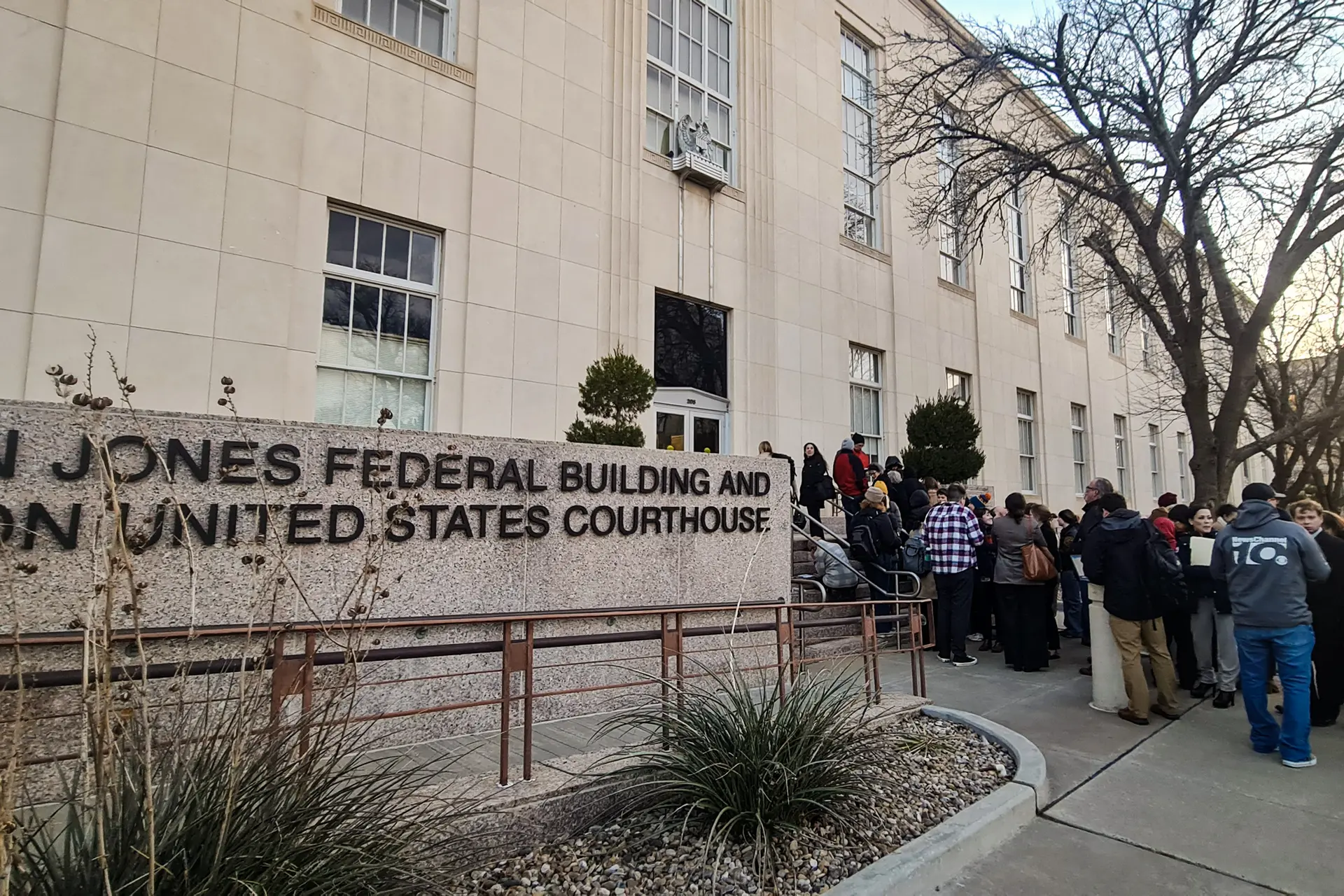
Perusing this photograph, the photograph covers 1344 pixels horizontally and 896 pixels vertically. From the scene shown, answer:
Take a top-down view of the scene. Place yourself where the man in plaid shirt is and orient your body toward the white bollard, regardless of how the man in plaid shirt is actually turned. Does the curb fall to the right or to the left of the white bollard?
right

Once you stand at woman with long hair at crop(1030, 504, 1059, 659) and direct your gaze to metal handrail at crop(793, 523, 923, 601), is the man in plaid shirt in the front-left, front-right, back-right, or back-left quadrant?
front-left

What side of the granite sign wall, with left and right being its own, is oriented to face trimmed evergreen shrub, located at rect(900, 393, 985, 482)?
left

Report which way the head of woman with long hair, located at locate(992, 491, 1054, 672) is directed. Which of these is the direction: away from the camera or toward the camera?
away from the camera

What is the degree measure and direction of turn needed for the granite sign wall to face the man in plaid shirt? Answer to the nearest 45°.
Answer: approximately 45° to its left

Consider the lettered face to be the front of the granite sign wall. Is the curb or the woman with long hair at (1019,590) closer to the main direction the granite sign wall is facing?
the curb

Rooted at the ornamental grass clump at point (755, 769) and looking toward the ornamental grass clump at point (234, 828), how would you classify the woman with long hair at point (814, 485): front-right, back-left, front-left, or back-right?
back-right

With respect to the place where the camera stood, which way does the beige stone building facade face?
facing the viewer and to the right of the viewer

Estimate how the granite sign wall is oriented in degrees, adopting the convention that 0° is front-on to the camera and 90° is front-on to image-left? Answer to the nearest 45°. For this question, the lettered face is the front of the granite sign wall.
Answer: approximately 315°

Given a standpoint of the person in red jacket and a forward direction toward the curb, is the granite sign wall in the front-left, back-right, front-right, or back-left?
front-right

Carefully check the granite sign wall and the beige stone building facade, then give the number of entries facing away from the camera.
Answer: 0

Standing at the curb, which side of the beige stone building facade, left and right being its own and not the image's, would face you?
front

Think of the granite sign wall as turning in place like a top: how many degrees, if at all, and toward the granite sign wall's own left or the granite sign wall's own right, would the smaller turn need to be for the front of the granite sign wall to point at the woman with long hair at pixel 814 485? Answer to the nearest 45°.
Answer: approximately 90° to the granite sign wall's own left

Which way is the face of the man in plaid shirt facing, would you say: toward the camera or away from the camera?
away from the camera

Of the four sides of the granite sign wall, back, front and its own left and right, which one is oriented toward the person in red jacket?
left
